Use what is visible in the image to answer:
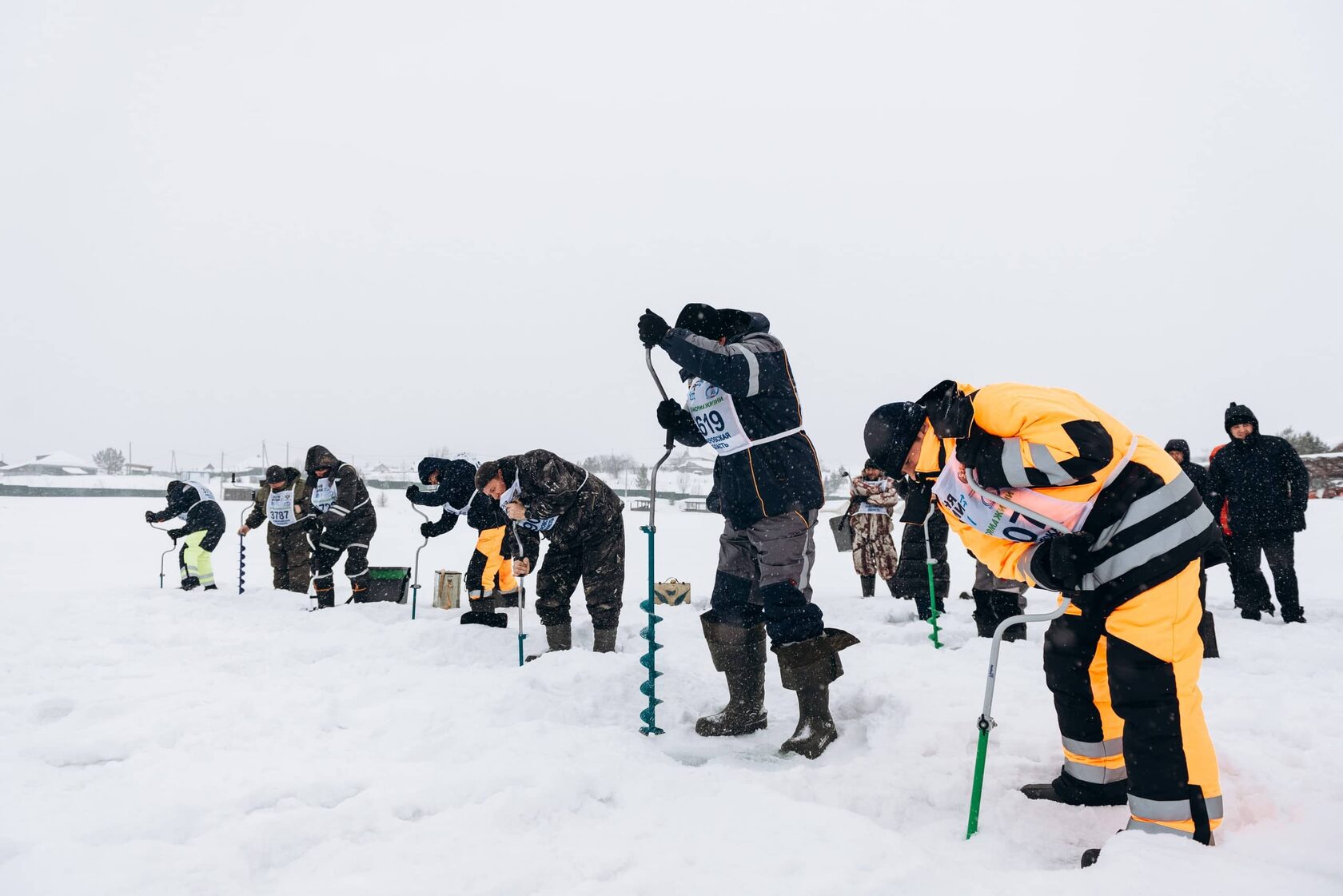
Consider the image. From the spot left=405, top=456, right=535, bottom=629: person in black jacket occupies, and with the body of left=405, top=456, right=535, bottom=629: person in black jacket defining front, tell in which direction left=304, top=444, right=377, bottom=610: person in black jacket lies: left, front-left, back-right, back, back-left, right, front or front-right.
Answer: front-right

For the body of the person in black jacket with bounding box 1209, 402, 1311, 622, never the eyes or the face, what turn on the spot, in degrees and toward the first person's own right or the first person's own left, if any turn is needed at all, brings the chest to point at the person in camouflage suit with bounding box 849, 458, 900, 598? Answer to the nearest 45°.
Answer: approximately 90° to the first person's own right

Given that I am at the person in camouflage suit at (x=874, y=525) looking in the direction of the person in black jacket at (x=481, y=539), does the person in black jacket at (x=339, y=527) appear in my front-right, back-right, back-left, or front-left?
front-right

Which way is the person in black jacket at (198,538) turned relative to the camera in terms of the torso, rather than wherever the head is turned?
to the viewer's left

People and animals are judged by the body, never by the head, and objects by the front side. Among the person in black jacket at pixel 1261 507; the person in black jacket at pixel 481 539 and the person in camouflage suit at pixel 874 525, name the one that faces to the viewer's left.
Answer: the person in black jacket at pixel 481 539

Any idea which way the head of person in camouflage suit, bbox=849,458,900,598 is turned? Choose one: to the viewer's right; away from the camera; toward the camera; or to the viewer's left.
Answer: toward the camera

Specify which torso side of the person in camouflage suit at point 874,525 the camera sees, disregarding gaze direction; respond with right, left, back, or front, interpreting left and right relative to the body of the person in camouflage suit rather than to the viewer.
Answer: front

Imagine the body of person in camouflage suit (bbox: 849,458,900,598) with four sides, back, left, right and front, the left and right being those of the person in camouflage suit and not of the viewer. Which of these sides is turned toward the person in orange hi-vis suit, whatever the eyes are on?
front

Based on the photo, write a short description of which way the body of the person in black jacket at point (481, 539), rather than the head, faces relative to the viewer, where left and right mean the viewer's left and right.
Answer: facing to the left of the viewer

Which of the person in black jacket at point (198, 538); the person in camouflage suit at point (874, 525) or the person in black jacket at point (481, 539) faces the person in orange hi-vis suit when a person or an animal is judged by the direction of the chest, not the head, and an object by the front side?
the person in camouflage suit

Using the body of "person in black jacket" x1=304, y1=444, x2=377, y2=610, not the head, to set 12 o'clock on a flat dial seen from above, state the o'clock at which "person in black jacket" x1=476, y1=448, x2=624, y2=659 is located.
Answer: "person in black jacket" x1=476, y1=448, x2=624, y2=659 is roughly at 10 o'clock from "person in black jacket" x1=304, y1=444, x2=377, y2=610.

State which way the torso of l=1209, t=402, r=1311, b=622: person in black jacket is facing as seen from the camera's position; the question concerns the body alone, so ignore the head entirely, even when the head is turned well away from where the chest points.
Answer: toward the camera

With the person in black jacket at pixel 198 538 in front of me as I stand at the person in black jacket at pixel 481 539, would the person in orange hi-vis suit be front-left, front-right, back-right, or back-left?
back-left

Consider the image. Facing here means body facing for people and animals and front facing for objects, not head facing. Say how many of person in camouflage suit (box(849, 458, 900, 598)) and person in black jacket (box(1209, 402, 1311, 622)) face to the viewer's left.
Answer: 0
